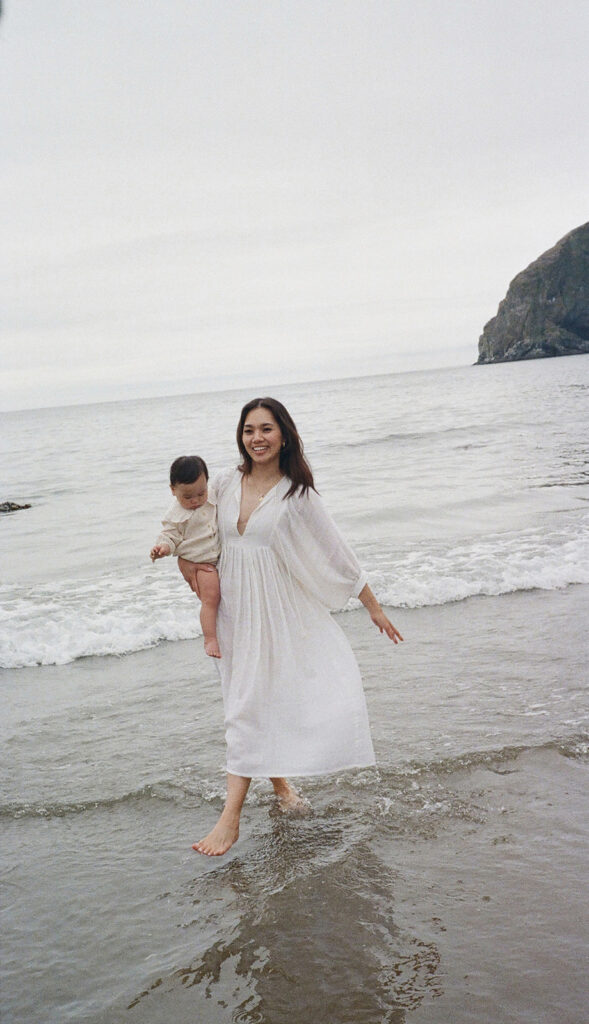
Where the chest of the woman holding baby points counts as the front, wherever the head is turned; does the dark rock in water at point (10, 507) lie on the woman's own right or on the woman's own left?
on the woman's own right

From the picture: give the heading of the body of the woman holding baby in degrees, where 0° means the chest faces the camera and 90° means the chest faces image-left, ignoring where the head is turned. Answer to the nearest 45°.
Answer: approximately 45°
